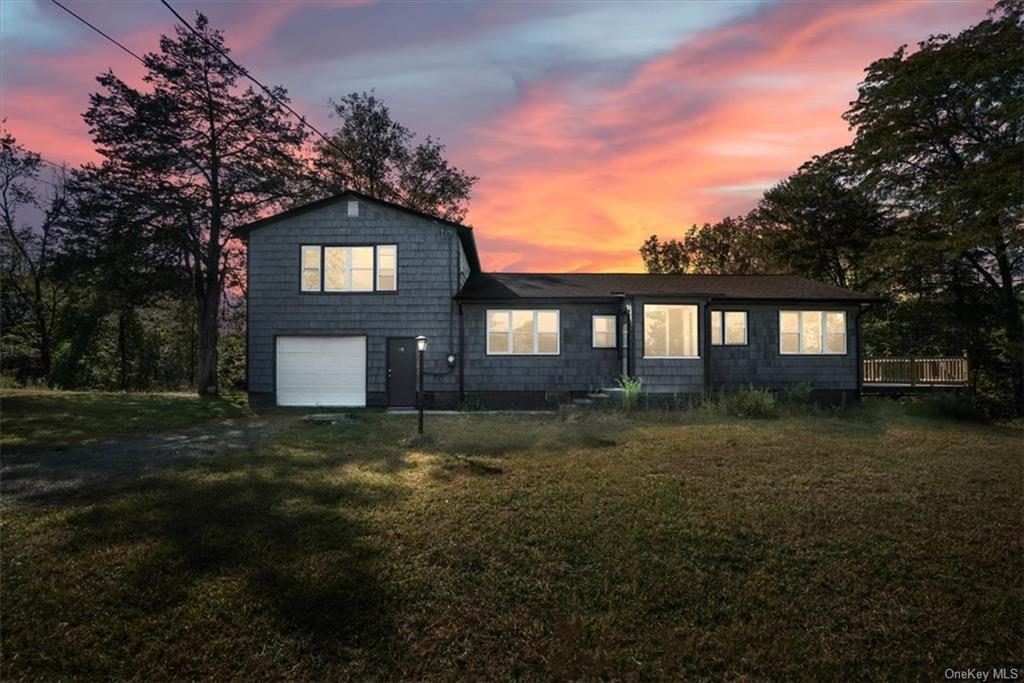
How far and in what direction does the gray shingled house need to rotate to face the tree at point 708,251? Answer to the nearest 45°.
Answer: approximately 135° to its left

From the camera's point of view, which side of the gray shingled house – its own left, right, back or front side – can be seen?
front

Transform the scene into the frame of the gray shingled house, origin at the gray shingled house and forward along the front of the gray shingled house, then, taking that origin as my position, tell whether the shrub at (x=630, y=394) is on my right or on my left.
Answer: on my left

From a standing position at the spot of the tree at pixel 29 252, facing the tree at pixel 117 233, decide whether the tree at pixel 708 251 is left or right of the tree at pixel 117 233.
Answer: left

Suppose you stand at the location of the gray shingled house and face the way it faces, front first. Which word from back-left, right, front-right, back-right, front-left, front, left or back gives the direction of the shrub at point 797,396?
left

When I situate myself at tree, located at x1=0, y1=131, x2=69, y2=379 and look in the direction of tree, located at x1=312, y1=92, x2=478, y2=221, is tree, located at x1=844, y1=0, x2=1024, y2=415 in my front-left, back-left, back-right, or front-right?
front-right

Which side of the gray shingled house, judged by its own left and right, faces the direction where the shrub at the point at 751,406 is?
left

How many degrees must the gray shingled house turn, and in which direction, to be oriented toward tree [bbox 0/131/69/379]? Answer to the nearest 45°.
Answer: approximately 90° to its right

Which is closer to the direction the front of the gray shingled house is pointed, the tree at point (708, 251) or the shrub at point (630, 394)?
the shrub

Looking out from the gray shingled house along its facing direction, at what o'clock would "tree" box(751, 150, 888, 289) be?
The tree is roughly at 8 o'clock from the gray shingled house.

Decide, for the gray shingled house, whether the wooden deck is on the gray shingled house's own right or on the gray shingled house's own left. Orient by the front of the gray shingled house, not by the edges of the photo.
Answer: on the gray shingled house's own left
